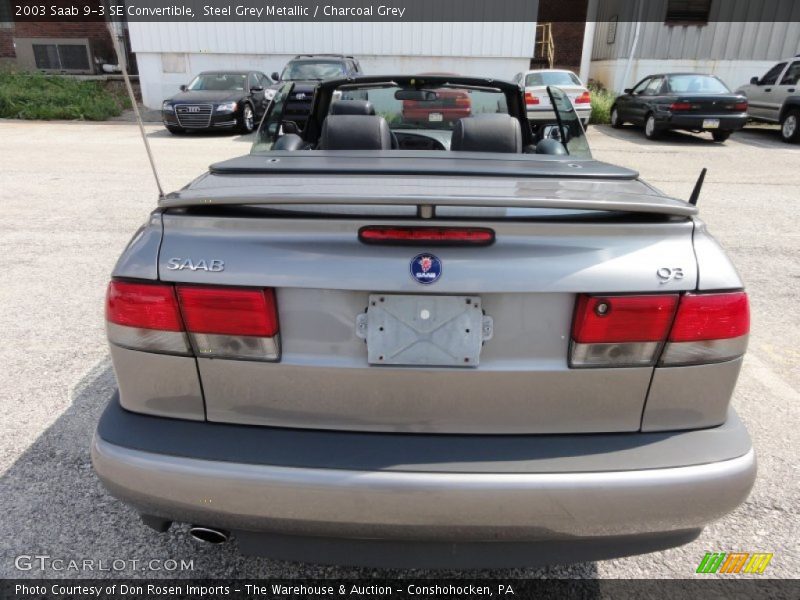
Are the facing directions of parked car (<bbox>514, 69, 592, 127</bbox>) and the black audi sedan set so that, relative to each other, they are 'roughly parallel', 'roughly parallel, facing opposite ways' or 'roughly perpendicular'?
roughly parallel, facing opposite ways

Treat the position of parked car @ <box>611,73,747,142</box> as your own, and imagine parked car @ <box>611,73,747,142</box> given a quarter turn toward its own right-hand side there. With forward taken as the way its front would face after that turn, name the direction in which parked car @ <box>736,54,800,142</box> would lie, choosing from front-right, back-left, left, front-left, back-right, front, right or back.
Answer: front

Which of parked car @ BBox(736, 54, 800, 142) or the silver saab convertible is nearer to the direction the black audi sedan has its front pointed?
the silver saab convertible

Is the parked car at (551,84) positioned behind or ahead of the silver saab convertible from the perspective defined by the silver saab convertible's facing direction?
ahead

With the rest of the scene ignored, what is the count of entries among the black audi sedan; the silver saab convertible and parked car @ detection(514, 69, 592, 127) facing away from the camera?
2

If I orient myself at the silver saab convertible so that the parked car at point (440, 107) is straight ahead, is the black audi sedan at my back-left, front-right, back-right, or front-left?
front-left

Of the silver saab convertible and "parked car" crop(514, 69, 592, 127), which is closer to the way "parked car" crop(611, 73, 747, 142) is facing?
the parked car

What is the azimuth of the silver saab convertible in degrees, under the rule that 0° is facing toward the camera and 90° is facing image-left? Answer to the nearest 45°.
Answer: approximately 180°

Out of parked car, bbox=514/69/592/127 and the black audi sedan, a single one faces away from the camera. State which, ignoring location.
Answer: the parked car

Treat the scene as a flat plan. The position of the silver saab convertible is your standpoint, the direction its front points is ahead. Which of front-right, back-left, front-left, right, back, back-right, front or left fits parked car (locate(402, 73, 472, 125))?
front

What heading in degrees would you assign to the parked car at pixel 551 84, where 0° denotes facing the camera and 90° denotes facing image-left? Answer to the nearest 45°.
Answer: approximately 180°

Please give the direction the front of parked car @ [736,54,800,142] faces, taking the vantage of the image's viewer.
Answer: facing away from the viewer and to the left of the viewer

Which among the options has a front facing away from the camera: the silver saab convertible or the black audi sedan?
the silver saab convertible

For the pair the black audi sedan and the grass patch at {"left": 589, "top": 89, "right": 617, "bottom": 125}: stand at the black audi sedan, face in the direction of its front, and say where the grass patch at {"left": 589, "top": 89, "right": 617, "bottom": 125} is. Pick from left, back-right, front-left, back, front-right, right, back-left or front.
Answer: back-left

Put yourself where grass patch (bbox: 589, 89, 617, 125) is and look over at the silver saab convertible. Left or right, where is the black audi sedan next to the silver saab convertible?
right

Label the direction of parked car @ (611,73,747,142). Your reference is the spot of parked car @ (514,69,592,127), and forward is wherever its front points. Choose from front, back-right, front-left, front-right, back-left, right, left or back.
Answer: right
